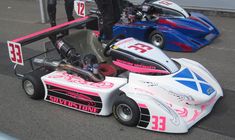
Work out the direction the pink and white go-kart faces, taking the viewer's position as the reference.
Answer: facing the viewer and to the right of the viewer
